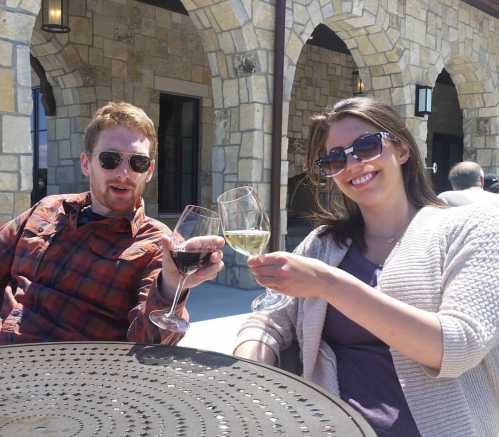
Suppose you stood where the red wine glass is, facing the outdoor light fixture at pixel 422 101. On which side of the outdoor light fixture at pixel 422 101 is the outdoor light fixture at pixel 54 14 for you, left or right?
left

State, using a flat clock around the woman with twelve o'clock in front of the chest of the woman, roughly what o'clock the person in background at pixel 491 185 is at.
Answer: The person in background is roughly at 5 o'clock from the woman.

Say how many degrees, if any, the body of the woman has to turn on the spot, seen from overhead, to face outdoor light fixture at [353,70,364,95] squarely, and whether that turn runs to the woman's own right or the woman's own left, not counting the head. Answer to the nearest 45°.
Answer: approximately 135° to the woman's own right

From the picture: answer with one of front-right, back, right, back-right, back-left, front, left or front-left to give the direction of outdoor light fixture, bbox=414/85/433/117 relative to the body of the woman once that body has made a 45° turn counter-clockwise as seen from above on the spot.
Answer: back

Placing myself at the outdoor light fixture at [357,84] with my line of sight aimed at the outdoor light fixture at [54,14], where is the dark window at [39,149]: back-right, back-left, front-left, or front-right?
front-right

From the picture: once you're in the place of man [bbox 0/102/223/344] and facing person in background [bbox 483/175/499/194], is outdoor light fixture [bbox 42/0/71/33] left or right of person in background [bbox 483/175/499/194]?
left

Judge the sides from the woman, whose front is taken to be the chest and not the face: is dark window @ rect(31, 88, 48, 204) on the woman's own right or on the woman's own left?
on the woman's own right

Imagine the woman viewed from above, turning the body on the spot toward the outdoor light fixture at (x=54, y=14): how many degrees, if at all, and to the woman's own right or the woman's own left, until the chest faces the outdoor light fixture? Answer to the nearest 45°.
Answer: approximately 90° to the woman's own right

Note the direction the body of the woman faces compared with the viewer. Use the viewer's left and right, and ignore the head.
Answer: facing the viewer and to the left of the viewer

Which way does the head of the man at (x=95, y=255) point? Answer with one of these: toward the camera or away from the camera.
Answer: toward the camera
